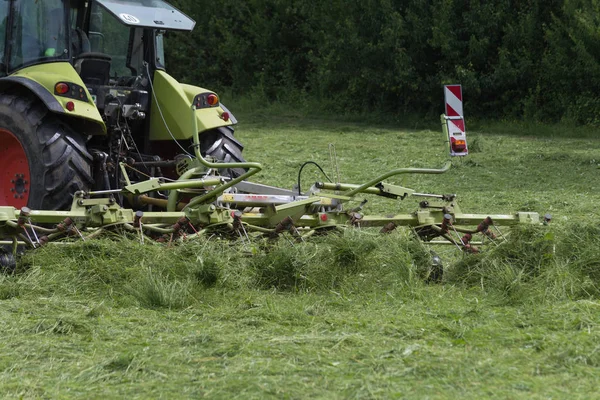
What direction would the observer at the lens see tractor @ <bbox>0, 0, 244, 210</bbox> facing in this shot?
facing away from the viewer and to the left of the viewer
